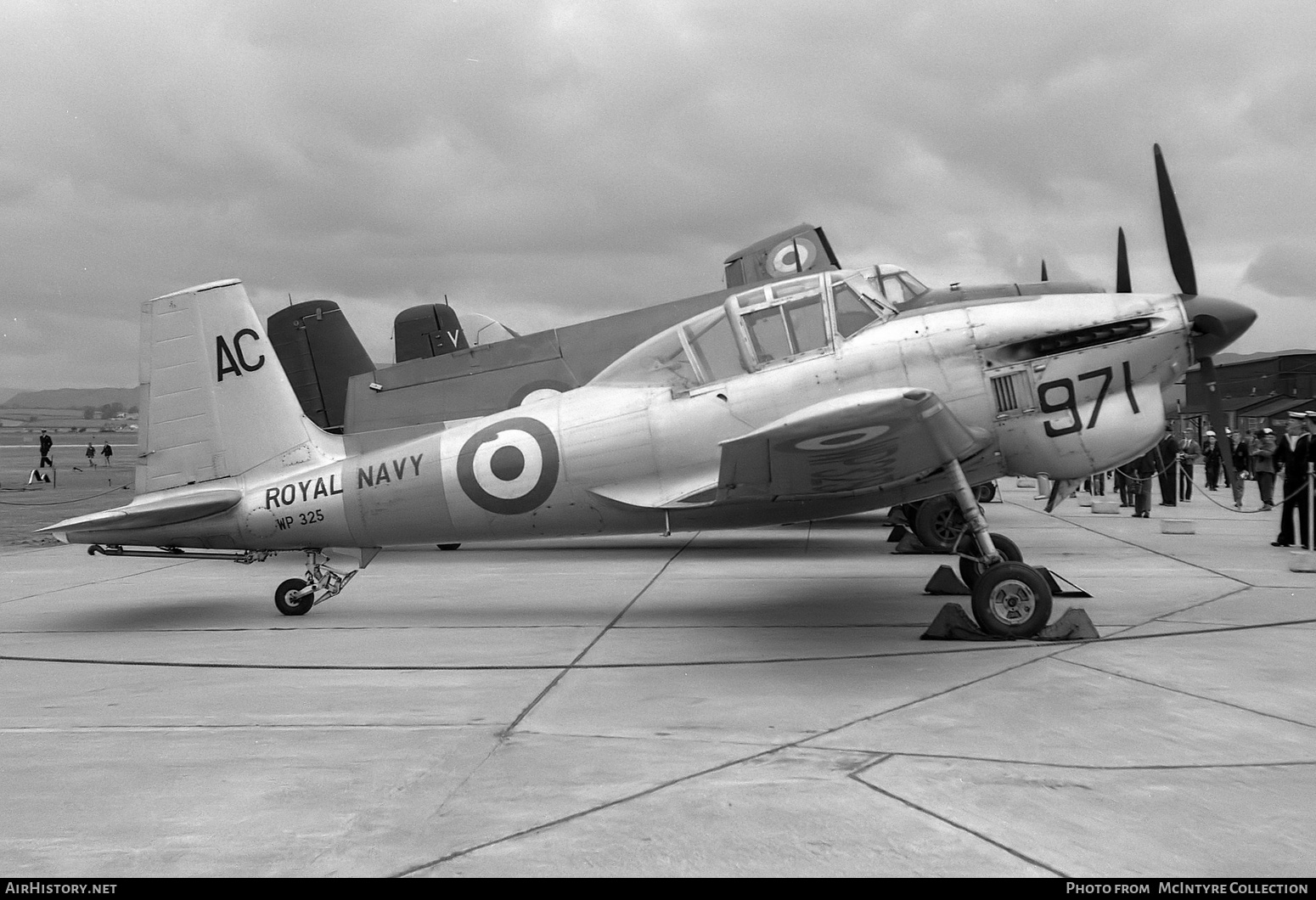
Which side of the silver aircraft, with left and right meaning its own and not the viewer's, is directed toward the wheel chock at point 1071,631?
front

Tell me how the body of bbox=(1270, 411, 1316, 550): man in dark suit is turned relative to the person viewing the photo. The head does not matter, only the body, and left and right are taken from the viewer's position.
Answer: facing the viewer and to the left of the viewer

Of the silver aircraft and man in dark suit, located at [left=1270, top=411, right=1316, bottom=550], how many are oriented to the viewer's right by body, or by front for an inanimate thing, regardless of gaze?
1

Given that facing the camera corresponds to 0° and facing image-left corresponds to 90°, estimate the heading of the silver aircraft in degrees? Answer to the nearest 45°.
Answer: approximately 270°

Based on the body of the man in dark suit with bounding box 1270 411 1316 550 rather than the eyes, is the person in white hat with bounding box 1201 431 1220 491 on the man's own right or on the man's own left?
on the man's own right

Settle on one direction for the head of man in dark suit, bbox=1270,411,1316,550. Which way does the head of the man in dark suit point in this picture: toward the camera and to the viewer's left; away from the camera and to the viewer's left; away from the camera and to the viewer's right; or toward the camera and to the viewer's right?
toward the camera and to the viewer's left

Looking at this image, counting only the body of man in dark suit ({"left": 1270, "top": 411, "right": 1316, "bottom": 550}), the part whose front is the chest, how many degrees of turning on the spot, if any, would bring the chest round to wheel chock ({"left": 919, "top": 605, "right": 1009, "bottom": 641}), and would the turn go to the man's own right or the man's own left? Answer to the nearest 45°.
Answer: approximately 45° to the man's own left

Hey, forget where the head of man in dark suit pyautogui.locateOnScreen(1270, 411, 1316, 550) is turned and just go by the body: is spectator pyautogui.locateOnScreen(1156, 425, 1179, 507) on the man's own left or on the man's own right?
on the man's own right

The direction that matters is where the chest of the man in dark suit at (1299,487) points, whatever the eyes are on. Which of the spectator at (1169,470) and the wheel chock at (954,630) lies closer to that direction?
the wheel chock

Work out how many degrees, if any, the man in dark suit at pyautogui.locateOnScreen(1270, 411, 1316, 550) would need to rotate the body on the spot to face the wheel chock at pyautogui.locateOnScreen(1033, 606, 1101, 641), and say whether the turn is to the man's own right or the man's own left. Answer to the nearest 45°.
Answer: approximately 45° to the man's own left

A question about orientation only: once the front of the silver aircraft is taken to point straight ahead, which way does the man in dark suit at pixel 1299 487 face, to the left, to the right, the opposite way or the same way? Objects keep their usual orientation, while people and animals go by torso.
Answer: the opposite way

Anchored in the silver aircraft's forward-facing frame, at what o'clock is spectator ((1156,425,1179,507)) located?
The spectator is roughly at 10 o'clock from the silver aircraft.
